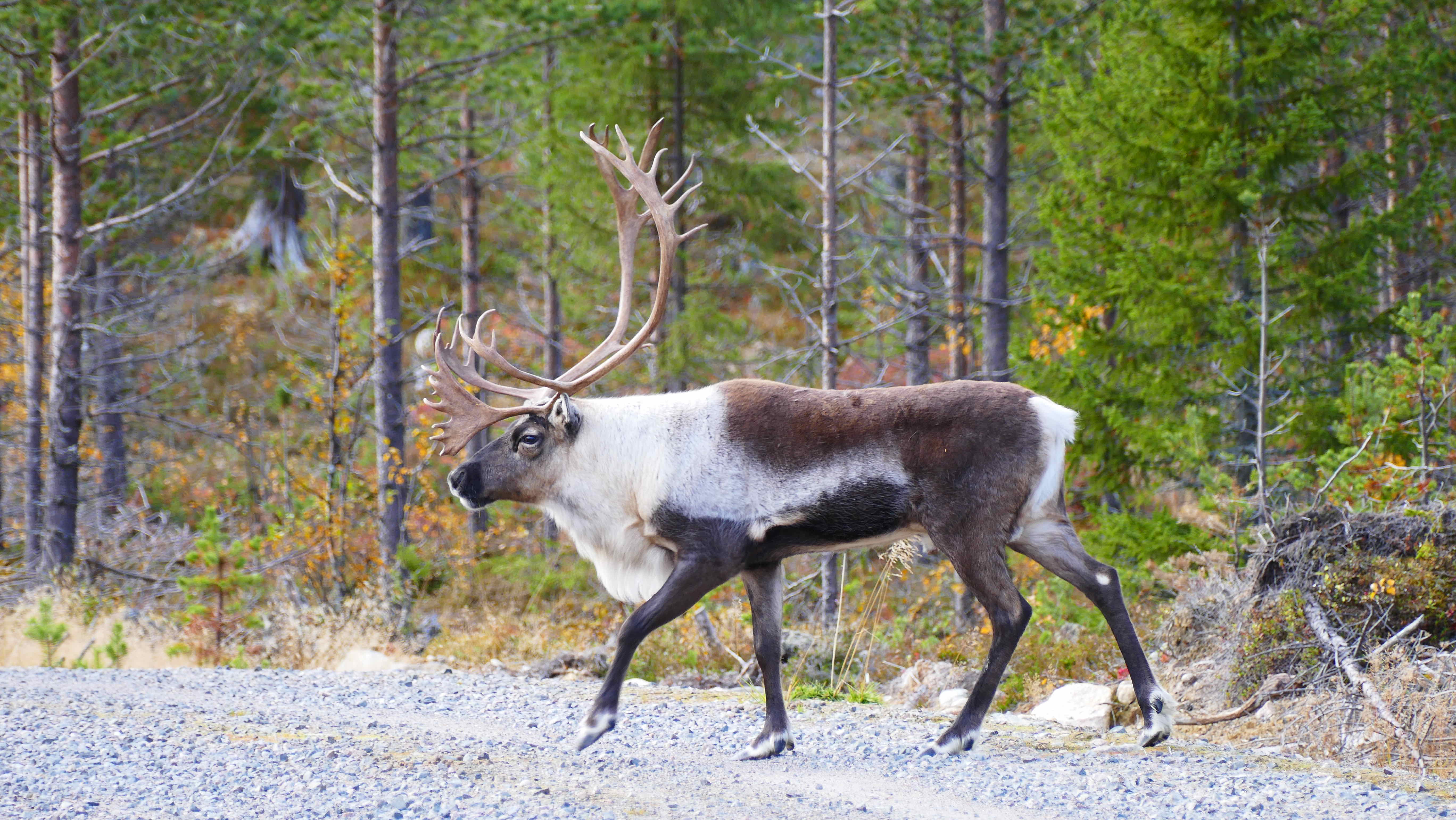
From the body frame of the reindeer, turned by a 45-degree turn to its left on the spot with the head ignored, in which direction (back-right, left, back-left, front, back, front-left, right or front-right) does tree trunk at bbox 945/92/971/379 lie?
back-right

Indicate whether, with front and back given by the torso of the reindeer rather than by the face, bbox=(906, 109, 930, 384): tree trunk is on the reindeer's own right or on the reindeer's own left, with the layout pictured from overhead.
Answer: on the reindeer's own right

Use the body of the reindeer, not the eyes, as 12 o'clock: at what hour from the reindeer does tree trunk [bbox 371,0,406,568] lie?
The tree trunk is roughly at 2 o'clock from the reindeer.

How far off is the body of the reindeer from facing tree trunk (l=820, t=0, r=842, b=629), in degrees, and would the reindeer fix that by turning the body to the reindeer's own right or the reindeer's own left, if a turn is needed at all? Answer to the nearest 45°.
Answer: approximately 90° to the reindeer's own right

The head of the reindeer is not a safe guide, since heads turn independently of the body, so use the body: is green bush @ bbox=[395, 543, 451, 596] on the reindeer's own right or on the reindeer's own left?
on the reindeer's own right

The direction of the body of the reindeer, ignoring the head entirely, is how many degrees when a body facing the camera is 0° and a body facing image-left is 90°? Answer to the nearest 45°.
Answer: approximately 90°

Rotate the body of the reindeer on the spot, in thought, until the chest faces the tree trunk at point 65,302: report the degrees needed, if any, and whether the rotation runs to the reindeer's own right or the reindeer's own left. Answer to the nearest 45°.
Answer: approximately 45° to the reindeer's own right

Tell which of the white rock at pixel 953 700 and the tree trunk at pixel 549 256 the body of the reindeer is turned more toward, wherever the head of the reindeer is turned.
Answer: the tree trunk

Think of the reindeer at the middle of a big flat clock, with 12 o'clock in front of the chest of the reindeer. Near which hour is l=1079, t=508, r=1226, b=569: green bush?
The green bush is roughly at 4 o'clock from the reindeer.

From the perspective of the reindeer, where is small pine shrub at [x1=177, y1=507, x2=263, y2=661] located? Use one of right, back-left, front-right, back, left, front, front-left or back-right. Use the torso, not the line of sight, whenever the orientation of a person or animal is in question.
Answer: front-right

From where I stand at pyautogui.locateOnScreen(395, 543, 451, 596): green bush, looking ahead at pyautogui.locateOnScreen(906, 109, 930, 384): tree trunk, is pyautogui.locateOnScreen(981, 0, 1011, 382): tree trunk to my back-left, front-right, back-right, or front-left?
front-right

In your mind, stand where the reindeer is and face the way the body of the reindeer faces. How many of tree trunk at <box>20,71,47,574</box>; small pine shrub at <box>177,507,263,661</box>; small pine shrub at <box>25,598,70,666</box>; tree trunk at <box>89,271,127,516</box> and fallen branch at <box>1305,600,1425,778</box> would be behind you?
1

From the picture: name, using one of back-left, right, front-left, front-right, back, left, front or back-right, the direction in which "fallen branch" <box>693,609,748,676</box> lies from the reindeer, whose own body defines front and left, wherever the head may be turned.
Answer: right

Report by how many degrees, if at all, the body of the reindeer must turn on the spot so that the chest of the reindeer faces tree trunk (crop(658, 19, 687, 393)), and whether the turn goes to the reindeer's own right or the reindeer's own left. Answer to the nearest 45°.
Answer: approximately 90° to the reindeer's own right

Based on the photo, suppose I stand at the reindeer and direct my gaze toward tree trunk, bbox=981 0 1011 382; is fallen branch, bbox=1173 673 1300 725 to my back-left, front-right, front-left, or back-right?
front-right

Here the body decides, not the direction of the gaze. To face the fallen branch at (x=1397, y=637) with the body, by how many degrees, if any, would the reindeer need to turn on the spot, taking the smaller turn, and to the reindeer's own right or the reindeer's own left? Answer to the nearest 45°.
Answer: approximately 180°
